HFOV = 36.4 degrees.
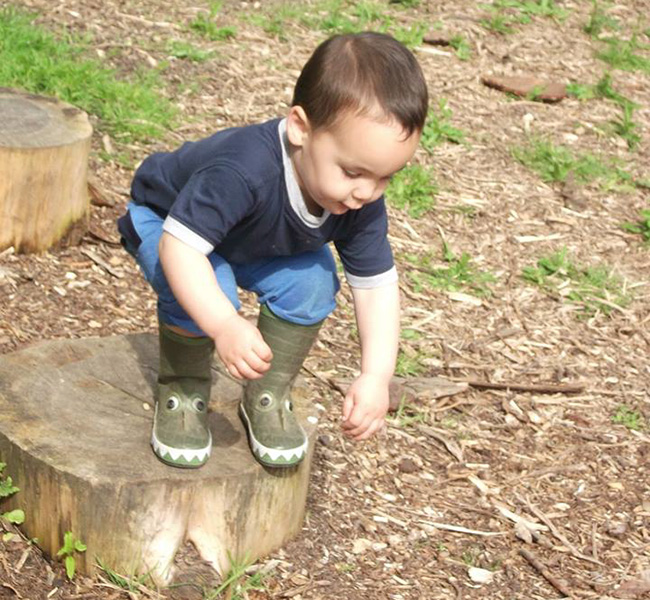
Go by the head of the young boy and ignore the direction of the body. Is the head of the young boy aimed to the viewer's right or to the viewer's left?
to the viewer's right

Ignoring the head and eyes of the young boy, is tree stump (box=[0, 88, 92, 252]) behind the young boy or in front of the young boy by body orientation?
behind

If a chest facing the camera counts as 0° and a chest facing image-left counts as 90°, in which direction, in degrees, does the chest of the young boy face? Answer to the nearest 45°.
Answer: approximately 315°

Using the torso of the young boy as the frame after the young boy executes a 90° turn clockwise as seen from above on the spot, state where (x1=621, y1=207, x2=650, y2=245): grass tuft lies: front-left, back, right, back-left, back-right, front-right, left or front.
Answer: back

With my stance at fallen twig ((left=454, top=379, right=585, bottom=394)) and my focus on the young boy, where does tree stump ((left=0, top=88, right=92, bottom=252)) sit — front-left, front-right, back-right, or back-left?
front-right

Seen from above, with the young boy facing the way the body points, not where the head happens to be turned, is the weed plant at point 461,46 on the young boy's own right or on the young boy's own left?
on the young boy's own left

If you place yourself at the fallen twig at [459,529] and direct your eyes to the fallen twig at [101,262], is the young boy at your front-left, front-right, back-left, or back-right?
front-left

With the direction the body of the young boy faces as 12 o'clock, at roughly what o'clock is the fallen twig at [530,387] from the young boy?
The fallen twig is roughly at 9 o'clock from the young boy.

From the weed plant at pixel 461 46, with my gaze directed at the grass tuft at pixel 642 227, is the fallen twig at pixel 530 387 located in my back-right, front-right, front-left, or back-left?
front-right
